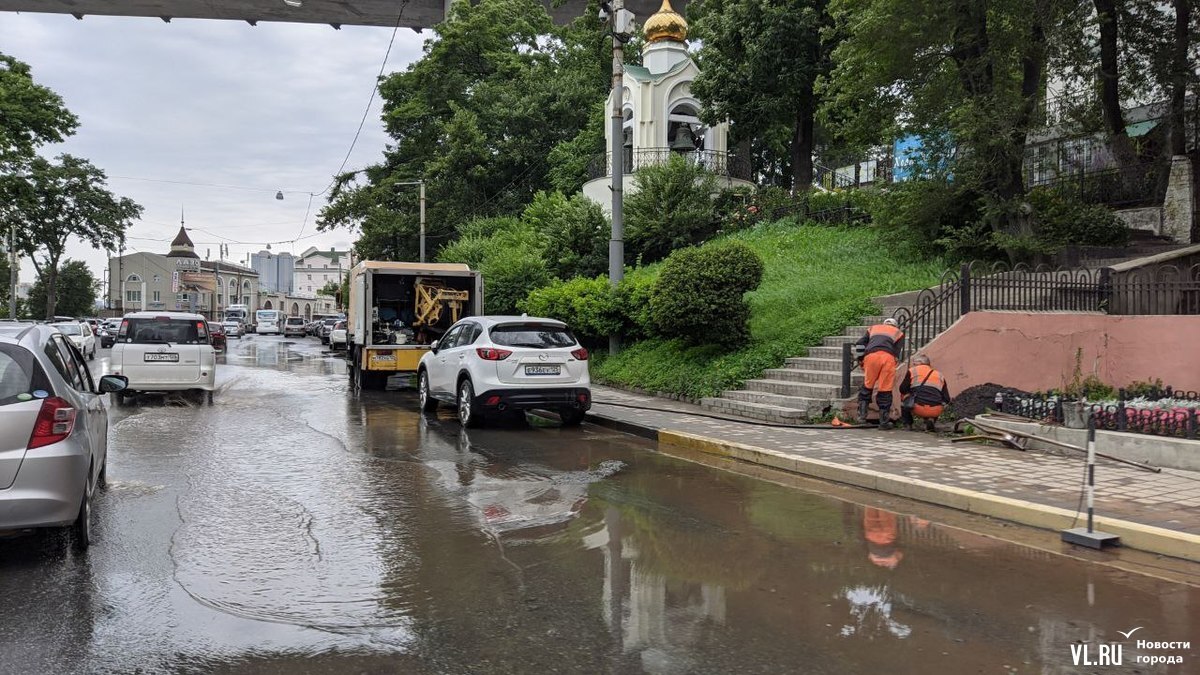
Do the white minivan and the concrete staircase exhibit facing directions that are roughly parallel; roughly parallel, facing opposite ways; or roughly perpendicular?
roughly perpendicular

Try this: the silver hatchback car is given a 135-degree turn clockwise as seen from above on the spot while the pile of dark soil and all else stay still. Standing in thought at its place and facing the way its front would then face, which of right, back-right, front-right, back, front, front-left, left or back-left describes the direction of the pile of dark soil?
front-left

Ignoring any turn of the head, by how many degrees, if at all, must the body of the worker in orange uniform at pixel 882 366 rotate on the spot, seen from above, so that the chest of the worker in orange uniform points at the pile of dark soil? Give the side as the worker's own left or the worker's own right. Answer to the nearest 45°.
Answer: approximately 90° to the worker's own right

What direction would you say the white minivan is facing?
away from the camera

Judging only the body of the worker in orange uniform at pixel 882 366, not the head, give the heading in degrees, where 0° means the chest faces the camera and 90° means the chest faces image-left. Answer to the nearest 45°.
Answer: approximately 180°

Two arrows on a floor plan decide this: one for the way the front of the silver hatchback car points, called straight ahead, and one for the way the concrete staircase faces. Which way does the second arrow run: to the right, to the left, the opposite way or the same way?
to the left

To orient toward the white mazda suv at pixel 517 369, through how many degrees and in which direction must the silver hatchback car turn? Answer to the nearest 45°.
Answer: approximately 45° to its right

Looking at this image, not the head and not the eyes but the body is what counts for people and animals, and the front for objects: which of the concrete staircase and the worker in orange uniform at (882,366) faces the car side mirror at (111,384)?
the concrete staircase

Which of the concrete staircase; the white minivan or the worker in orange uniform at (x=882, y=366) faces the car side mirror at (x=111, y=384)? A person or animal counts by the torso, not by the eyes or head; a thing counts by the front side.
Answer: the concrete staircase

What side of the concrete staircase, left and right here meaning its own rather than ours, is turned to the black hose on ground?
front

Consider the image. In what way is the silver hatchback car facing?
away from the camera

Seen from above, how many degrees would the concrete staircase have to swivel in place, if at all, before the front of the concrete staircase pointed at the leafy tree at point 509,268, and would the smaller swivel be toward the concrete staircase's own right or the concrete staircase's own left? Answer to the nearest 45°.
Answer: approximately 90° to the concrete staircase's own right

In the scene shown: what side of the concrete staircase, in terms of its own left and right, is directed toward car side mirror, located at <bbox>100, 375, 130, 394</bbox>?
front
